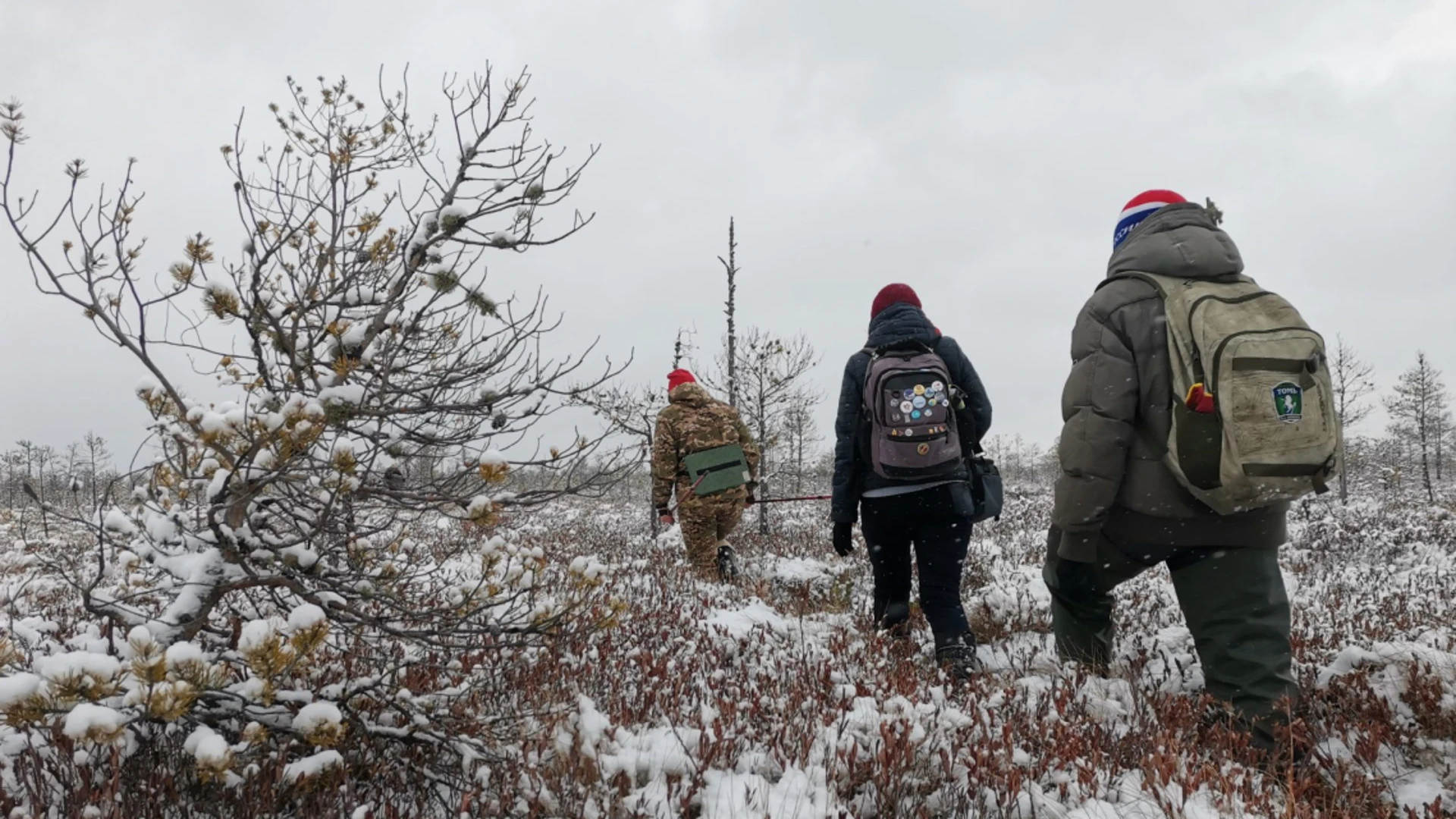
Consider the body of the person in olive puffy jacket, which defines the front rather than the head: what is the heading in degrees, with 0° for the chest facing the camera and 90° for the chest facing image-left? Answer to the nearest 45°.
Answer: approximately 135°

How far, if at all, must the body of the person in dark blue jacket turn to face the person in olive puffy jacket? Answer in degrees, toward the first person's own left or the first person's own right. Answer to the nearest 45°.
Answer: approximately 135° to the first person's own right

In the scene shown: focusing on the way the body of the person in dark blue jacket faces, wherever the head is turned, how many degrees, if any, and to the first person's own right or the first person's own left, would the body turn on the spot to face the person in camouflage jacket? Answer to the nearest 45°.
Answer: approximately 45° to the first person's own left

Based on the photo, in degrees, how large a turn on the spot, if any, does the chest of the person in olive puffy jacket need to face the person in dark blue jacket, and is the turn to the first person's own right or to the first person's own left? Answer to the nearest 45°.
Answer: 0° — they already face them

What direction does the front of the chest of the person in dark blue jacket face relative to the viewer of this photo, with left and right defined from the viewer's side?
facing away from the viewer

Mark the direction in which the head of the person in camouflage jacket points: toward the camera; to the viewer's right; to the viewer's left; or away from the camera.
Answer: away from the camera

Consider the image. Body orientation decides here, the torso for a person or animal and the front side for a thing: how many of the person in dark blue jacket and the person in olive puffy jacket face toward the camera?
0

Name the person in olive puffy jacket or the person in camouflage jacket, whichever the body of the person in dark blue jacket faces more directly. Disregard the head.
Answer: the person in camouflage jacket

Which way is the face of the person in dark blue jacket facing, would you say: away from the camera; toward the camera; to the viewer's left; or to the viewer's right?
away from the camera
